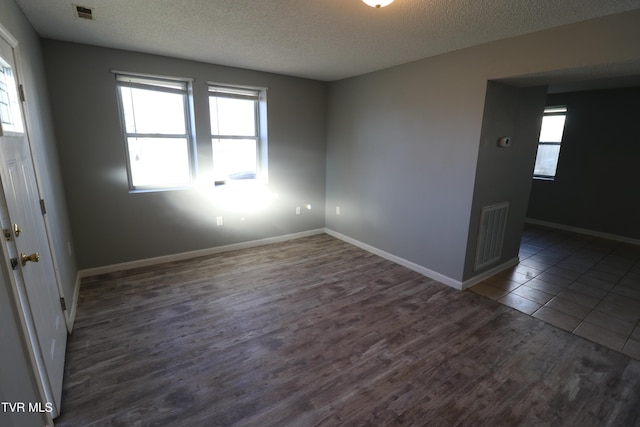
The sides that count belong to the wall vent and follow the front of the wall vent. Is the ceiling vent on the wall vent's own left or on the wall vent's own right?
on the wall vent's own right

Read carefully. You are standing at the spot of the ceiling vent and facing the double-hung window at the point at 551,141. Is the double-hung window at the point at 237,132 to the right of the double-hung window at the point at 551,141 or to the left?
left

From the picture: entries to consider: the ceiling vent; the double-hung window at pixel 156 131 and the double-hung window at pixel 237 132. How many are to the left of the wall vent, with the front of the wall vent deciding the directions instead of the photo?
0

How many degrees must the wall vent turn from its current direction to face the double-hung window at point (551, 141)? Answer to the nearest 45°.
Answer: approximately 135° to its left

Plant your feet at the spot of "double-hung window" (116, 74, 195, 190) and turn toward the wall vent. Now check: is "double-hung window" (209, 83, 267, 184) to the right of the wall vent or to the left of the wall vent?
left

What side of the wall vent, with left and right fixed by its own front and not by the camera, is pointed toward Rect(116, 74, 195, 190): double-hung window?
right

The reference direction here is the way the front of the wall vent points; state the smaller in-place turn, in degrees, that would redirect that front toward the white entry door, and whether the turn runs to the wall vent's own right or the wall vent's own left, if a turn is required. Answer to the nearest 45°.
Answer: approximately 90° to the wall vent's own right

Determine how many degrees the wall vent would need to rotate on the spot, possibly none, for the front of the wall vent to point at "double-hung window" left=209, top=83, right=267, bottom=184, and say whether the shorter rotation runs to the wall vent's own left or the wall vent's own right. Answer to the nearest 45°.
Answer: approximately 135° to the wall vent's own right

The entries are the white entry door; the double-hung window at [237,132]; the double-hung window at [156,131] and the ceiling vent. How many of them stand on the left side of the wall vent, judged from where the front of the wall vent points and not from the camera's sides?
0

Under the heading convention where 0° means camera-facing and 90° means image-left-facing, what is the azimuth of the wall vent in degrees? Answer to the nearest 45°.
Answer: approximately 315°
